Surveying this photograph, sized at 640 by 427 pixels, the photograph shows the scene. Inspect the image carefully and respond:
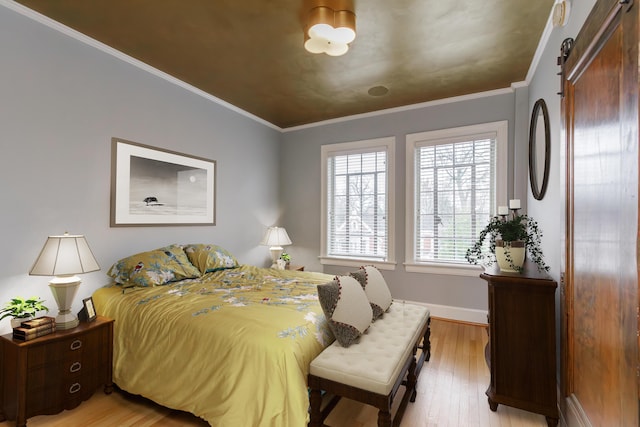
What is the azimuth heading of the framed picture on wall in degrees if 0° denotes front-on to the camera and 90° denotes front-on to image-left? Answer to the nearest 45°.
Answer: approximately 315°

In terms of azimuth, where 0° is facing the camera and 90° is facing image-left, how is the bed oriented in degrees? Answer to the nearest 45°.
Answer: approximately 315°

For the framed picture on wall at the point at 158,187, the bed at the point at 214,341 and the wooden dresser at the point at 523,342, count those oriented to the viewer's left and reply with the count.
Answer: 1

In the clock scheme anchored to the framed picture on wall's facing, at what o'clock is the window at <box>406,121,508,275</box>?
The window is roughly at 11 o'clock from the framed picture on wall.

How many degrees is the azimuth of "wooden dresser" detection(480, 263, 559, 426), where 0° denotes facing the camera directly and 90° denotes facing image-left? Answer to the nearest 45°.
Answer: approximately 90°

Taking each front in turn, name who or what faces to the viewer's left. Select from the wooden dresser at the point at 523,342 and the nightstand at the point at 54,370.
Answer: the wooden dresser

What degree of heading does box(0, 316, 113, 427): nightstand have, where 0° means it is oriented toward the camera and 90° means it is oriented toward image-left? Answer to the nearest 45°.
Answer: approximately 315°

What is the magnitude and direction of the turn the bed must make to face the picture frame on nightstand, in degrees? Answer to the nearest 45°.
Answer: approximately 180°

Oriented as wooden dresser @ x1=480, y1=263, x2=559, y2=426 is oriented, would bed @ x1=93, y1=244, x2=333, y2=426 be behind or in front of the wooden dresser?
in front
